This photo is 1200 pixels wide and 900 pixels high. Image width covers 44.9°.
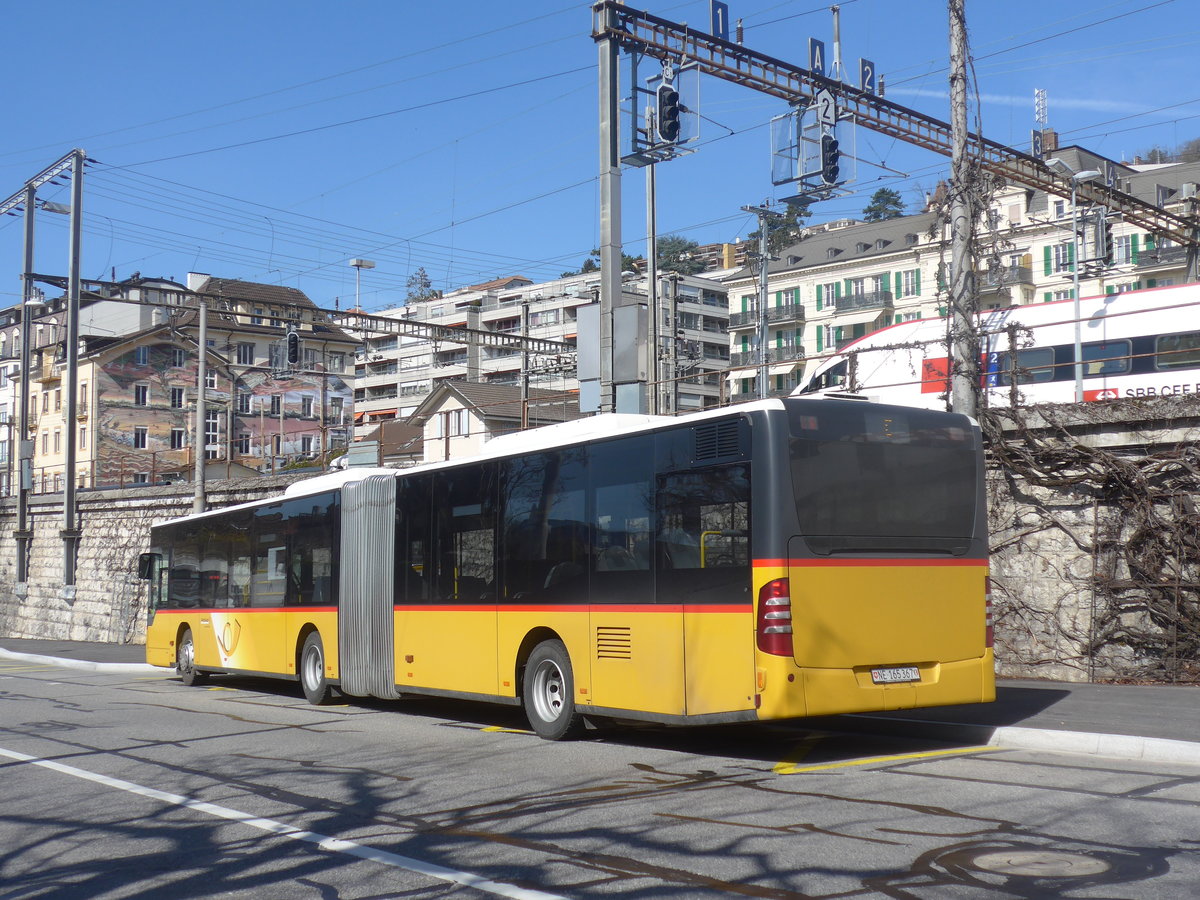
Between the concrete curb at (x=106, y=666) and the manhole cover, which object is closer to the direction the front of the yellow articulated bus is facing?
the concrete curb

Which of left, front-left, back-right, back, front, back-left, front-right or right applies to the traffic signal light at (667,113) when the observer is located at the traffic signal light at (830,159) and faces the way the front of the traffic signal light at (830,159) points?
right

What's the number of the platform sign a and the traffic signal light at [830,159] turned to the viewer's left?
0

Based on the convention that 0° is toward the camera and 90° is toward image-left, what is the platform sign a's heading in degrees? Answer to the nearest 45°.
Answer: approximately 315°

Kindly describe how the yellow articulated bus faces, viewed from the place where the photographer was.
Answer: facing away from the viewer and to the left of the viewer

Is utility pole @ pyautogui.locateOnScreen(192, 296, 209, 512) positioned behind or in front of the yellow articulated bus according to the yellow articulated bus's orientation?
in front

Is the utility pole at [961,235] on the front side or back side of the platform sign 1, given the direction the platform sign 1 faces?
on the front side

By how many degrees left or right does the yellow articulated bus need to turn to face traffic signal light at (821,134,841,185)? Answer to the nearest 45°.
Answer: approximately 45° to its right
